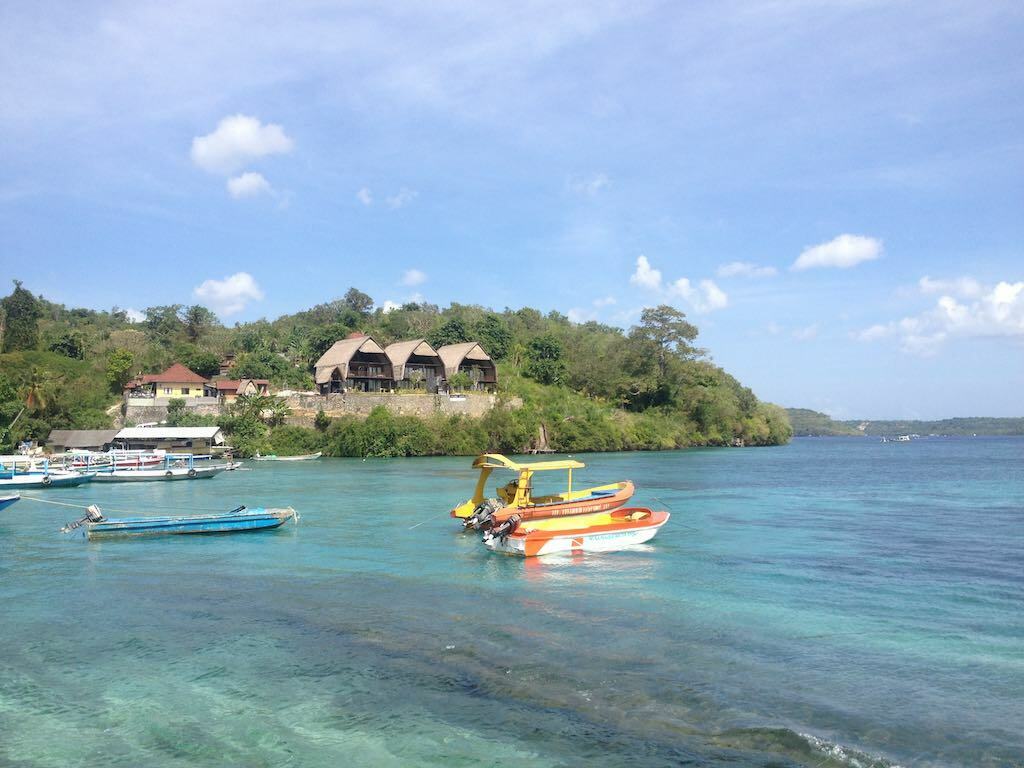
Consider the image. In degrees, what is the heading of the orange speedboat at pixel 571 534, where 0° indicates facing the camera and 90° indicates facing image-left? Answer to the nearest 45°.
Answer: approximately 225°

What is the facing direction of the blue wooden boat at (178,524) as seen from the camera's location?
facing to the right of the viewer

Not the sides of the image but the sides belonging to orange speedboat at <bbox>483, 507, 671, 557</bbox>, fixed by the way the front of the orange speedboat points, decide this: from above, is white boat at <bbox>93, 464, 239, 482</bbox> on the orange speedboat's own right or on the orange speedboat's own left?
on the orange speedboat's own left

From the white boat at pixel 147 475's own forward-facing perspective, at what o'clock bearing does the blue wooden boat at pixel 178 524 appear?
The blue wooden boat is roughly at 3 o'clock from the white boat.

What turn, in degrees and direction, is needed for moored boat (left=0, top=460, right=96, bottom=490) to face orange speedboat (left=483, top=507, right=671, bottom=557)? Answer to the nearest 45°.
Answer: approximately 45° to its right

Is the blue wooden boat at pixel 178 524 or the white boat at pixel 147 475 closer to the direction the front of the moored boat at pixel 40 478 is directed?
the white boat

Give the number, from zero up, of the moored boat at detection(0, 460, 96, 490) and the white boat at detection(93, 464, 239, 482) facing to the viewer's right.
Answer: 2

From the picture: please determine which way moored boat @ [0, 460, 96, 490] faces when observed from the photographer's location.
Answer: facing to the right of the viewer

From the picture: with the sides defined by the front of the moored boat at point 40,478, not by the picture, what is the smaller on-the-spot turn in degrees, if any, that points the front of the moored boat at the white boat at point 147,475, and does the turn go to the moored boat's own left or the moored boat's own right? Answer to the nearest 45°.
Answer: approximately 45° to the moored boat's own left

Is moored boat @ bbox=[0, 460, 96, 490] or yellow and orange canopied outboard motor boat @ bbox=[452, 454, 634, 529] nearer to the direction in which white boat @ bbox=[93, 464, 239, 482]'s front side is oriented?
the yellow and orange canopied outboard motor boat

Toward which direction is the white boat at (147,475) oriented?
to the viewer's right

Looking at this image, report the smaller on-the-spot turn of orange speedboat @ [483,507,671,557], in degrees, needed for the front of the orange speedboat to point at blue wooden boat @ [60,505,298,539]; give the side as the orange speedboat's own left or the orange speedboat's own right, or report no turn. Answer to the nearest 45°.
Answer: approximately 135° to the orange speedboat's own left
